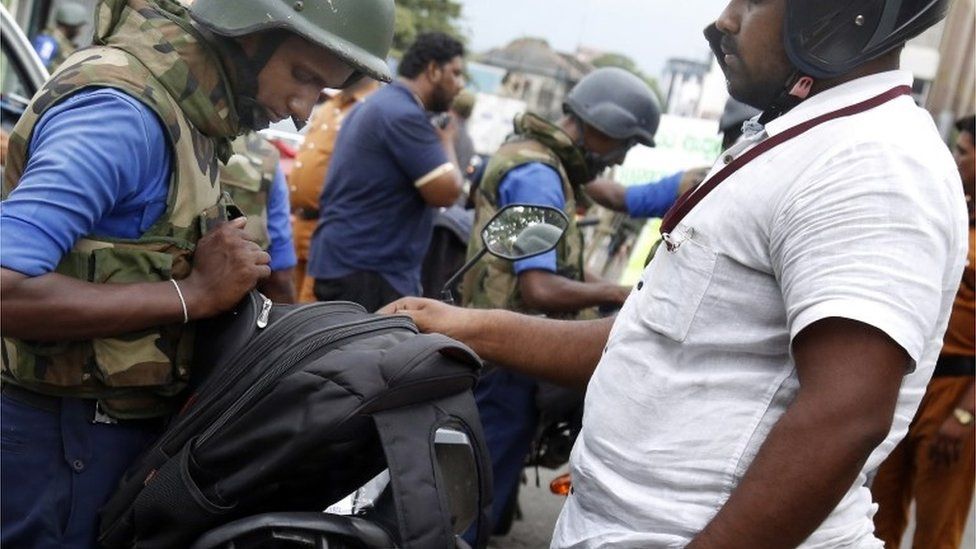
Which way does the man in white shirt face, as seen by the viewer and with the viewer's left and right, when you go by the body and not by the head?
facing to the left of the viewer

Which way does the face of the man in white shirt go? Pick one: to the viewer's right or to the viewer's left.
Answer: to the viewer's left

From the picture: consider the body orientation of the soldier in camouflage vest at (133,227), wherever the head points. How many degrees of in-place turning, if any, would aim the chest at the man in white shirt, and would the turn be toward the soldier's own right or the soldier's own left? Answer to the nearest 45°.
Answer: approximately 45° to the soldier's own right

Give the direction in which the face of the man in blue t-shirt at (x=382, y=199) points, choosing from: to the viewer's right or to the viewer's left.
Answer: to the viewer's right

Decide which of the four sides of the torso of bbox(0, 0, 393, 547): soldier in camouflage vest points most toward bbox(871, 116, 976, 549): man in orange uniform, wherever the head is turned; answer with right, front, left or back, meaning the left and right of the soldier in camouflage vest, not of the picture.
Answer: front

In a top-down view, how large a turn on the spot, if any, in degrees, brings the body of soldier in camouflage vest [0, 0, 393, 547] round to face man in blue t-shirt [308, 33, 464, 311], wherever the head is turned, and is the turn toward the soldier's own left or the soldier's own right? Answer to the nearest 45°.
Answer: approximately 90° to the soldier's own left

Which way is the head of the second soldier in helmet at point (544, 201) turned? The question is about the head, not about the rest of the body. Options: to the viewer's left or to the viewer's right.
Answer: to the viewer's right

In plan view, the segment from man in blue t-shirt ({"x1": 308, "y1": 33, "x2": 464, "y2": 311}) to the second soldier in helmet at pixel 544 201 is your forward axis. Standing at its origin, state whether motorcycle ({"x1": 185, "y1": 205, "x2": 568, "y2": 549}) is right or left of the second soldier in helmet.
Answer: right
